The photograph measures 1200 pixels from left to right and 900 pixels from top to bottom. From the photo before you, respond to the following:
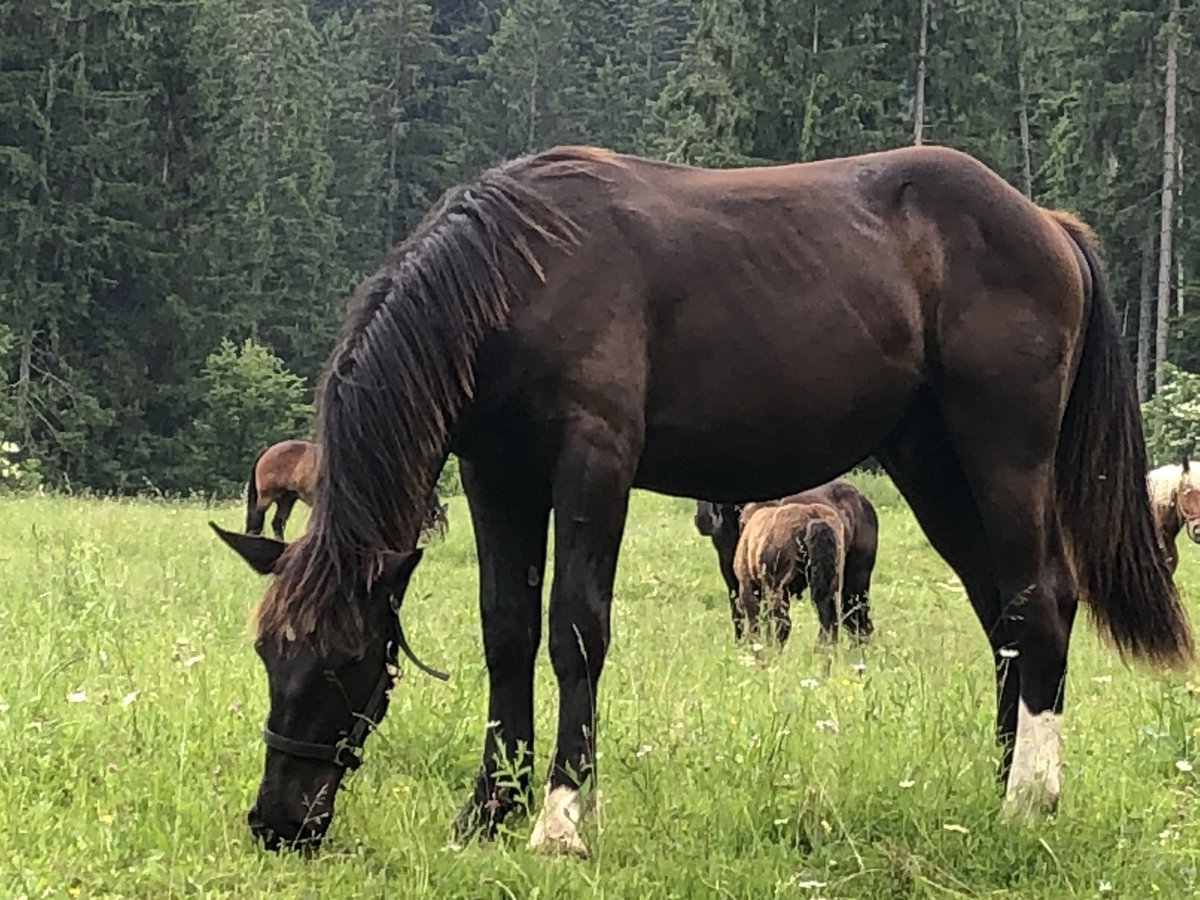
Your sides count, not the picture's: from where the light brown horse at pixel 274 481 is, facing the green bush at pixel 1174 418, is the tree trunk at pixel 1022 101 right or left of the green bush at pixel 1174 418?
left

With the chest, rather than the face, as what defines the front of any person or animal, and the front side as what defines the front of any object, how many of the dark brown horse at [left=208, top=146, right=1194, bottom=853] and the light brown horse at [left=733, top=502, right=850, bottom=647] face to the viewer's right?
0

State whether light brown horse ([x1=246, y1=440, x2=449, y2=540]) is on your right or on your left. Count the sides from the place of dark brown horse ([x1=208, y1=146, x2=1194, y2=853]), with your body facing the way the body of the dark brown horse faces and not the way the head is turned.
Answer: on your right

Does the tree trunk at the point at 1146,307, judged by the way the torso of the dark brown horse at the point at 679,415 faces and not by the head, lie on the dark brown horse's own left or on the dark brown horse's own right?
on the dark brown horse's own right

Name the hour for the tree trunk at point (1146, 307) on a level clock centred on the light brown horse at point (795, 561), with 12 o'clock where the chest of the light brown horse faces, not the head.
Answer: The tree trunk is roughly at 2 o'clock from the light brown horse.

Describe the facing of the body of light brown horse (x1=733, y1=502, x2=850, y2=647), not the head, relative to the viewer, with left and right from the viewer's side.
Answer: facing away from the viewer and to the left of the viewer

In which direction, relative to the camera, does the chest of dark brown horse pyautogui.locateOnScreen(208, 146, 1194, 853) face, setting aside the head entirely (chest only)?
to the viewer's left
